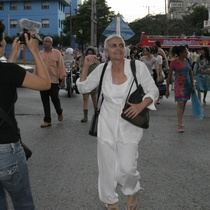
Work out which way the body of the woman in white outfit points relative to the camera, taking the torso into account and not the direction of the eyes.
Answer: toward the camera

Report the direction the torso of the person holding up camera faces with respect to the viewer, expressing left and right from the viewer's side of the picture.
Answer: facing away from the viewer and to the right of the viewer

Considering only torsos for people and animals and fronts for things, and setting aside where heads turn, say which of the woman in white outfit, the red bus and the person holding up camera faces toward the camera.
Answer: the woman in white outfit

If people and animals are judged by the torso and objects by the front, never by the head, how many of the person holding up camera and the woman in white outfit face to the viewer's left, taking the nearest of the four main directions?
0

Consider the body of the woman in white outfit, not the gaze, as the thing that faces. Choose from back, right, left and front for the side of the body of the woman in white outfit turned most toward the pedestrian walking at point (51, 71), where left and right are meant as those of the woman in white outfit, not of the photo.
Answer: back

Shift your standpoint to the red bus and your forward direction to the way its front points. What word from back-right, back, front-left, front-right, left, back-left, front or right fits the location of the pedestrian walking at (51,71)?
left

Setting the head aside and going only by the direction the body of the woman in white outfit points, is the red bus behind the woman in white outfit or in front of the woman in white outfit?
behind

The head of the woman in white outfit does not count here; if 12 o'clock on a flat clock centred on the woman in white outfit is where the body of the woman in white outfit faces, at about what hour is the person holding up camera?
The person holding up camera is roughly at 1 o'clock from the woman in white outfit.

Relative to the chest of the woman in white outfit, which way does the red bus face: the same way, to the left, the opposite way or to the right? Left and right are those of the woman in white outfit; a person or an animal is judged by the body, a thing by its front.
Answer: to the right

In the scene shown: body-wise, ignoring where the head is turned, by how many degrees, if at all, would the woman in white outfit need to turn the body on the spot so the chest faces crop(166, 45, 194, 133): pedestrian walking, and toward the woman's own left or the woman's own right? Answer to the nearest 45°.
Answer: approximately 180°

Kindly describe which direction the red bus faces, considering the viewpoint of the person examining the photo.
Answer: facing to the left of the viewer
